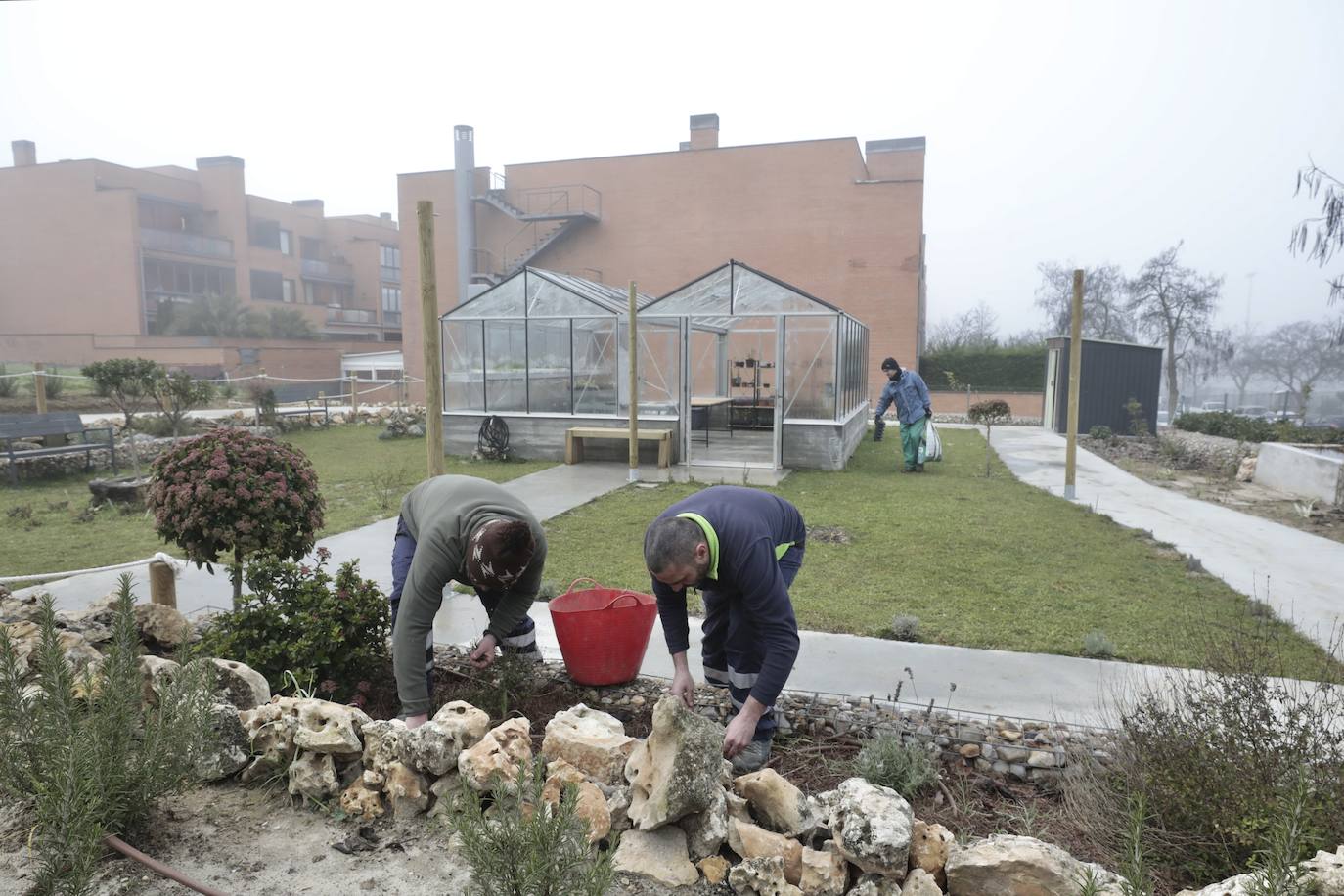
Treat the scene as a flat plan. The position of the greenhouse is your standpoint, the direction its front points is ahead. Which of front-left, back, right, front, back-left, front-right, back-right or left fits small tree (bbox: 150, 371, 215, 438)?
right

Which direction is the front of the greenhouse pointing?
toward the camera

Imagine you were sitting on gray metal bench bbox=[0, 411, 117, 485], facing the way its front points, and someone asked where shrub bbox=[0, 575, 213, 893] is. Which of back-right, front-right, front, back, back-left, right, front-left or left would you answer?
front-right

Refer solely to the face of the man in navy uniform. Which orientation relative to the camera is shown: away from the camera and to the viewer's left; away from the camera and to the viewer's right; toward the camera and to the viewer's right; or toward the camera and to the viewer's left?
toward the camera and to the viewer's left

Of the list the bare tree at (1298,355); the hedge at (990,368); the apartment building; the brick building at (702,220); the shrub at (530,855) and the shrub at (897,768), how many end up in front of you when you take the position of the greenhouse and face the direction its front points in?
2

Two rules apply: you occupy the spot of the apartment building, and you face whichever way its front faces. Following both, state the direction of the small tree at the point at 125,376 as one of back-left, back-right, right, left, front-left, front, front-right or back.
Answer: front-right

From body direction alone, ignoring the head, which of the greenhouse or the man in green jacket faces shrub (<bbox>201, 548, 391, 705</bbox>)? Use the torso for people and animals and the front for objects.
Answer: the greenhouse

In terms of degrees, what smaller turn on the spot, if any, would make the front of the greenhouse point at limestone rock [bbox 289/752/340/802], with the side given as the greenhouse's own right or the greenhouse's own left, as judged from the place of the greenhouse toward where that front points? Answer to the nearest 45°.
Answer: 0° — it already faces it

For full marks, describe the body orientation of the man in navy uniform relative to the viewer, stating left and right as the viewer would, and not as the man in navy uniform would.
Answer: facing the viewer and to the left of the viewer

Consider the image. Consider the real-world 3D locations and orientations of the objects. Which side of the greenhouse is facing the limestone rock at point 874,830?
front

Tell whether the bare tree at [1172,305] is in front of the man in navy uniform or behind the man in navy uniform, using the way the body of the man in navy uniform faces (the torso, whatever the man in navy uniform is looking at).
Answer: behind

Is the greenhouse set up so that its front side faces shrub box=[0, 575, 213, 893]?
yes

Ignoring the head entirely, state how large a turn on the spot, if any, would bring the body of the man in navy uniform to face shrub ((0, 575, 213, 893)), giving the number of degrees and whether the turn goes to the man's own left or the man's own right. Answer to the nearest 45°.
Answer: approximately 45° to the man's own right

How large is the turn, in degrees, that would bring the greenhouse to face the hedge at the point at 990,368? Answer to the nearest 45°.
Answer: approximately 135° to its left

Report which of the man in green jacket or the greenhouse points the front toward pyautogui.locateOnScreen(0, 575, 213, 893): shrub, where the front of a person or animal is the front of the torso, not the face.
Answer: the greenhouse
